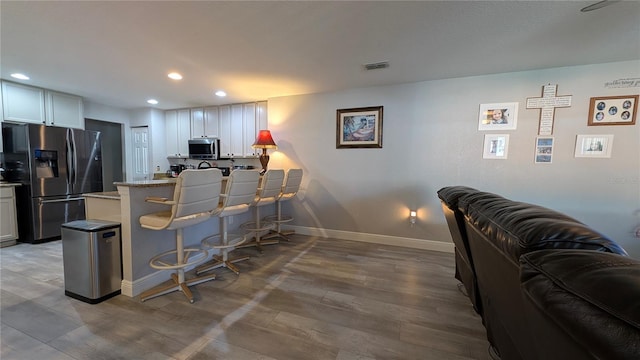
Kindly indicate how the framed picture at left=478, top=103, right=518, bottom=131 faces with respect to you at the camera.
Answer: facing the viewer

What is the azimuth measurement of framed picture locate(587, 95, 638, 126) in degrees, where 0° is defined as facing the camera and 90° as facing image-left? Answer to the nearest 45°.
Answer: approximately 0°

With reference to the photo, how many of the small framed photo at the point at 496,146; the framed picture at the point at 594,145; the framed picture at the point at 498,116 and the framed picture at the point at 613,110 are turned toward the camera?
4

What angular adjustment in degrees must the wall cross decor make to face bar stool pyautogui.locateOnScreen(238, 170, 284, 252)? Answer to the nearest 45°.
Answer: approximately 45° to its right

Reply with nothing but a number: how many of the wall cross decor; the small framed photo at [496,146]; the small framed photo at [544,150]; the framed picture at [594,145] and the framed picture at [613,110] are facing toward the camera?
5

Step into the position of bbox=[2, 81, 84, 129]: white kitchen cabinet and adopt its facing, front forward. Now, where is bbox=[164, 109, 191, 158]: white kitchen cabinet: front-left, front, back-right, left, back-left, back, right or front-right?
front-left

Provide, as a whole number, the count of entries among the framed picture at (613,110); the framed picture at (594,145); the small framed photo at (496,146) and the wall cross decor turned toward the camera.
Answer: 4

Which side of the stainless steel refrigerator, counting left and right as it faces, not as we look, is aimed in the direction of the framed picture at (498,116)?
front

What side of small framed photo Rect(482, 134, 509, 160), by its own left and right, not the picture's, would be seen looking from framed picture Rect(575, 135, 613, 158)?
left

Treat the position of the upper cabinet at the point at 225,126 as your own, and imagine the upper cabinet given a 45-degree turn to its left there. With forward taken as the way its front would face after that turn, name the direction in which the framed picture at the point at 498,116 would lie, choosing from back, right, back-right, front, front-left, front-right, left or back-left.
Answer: front-left

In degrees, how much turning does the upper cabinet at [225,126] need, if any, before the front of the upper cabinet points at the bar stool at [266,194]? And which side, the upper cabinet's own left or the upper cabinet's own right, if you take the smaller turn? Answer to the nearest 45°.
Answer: approximately 45° to the upper cabinet's own left

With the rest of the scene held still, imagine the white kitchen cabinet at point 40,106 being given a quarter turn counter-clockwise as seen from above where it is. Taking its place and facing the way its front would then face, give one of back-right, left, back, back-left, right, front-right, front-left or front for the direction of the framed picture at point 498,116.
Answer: right

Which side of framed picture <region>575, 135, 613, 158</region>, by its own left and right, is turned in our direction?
front

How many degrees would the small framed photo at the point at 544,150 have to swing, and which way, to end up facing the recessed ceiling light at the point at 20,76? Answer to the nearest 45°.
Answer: approximately 45° to its right

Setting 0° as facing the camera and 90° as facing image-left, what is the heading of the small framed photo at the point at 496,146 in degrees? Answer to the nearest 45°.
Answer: approximately 0°

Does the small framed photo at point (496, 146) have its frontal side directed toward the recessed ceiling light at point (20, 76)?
no

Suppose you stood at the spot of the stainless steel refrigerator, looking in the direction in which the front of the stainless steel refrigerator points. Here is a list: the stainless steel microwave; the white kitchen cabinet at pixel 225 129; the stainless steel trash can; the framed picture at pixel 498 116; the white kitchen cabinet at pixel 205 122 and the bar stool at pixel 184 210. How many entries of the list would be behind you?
0

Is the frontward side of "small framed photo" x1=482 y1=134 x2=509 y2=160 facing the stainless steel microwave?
no

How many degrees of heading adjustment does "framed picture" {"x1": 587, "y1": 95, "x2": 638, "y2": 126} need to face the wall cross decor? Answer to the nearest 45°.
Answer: approximately 45° to its right

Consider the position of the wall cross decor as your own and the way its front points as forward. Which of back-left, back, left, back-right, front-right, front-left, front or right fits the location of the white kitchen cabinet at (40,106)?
front-right

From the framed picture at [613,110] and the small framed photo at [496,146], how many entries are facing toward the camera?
2
